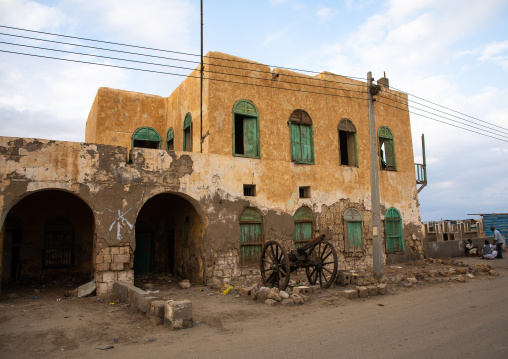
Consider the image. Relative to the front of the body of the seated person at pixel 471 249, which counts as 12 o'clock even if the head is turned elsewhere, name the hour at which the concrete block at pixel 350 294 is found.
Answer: The concrete block is roughly at 2 o'clock from the seated person.

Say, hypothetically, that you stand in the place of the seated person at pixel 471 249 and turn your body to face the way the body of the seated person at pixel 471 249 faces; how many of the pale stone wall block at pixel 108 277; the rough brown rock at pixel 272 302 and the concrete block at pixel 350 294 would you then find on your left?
0

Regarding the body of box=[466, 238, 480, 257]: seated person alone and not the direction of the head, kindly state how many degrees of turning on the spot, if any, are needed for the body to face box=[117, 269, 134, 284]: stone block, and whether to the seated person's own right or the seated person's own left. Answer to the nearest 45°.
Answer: approximately 90° to the seated person's own right

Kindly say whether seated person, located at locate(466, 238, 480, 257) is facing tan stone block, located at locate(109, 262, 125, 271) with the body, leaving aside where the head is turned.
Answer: no

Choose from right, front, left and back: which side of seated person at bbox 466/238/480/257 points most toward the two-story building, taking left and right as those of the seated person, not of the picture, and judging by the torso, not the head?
right

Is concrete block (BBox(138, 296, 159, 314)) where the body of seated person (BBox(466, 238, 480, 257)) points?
no

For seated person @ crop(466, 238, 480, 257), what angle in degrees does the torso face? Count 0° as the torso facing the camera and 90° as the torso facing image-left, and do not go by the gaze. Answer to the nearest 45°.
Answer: approximately 315°

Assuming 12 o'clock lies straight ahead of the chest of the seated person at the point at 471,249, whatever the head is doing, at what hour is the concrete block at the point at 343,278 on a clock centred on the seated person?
The concrete block is roughly at 2 o'clock from the seated person.

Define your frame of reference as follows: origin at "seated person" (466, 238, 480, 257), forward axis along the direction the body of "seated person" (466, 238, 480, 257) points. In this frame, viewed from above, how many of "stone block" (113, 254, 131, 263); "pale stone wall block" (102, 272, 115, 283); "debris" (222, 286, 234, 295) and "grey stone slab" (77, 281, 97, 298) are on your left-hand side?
0

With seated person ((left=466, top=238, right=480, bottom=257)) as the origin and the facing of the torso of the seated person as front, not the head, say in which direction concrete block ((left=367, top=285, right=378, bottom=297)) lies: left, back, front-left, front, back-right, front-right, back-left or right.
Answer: front-right

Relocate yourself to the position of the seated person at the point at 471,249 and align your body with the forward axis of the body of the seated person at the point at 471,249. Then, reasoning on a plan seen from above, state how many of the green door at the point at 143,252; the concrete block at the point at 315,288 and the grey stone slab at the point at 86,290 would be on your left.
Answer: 0

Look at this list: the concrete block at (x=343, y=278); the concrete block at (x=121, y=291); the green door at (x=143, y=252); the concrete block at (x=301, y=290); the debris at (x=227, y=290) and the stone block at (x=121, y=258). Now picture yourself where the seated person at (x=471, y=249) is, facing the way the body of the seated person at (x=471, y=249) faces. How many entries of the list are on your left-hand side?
0

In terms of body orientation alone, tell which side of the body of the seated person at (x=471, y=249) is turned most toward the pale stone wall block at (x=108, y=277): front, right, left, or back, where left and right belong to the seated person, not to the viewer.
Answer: right

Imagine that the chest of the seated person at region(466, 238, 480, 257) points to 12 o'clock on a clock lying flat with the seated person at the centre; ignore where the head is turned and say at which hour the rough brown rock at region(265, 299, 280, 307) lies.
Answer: The rough brown rock is roughly at 2 o'clock from the seated person.
